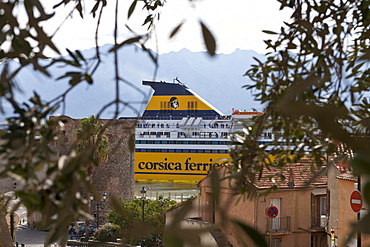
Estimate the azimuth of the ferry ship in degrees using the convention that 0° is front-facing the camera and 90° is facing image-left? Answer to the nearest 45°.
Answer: approximately 270°

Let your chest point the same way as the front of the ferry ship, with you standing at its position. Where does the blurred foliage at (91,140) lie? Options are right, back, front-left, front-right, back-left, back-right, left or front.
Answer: right

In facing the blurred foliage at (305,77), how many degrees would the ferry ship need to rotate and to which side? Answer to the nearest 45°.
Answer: approximately 90° to its right
